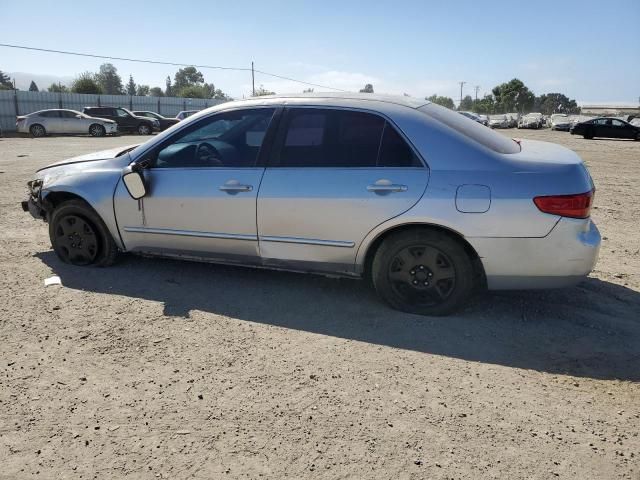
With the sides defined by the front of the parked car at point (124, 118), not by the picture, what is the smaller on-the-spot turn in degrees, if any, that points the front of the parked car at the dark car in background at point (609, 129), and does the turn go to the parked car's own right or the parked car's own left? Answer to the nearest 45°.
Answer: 0° — it already faces it

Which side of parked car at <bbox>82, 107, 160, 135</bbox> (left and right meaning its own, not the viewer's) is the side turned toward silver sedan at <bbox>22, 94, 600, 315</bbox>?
right

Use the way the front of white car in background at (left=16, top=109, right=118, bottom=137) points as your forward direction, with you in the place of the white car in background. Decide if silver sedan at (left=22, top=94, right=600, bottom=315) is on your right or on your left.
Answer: on your right

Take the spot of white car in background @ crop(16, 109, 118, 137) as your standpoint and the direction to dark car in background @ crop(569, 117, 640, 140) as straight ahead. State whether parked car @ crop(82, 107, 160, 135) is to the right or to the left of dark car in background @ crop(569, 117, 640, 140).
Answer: left

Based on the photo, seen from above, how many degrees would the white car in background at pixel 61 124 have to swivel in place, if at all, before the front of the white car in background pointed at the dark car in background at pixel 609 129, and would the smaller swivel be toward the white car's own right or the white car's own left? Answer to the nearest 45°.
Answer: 0° — it already faces it

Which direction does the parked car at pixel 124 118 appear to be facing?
to the viewer's right

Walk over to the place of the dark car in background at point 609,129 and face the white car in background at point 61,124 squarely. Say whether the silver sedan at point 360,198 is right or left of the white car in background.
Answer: left

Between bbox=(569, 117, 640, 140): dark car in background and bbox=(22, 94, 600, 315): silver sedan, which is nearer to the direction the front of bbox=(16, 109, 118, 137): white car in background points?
the dark car in background

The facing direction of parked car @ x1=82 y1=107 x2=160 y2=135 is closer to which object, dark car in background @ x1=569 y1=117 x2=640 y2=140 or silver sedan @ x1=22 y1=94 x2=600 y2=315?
the dark car in background

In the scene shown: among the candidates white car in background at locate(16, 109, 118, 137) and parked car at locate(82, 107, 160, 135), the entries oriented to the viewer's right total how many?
2

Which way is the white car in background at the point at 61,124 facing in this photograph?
to the viewer's right
